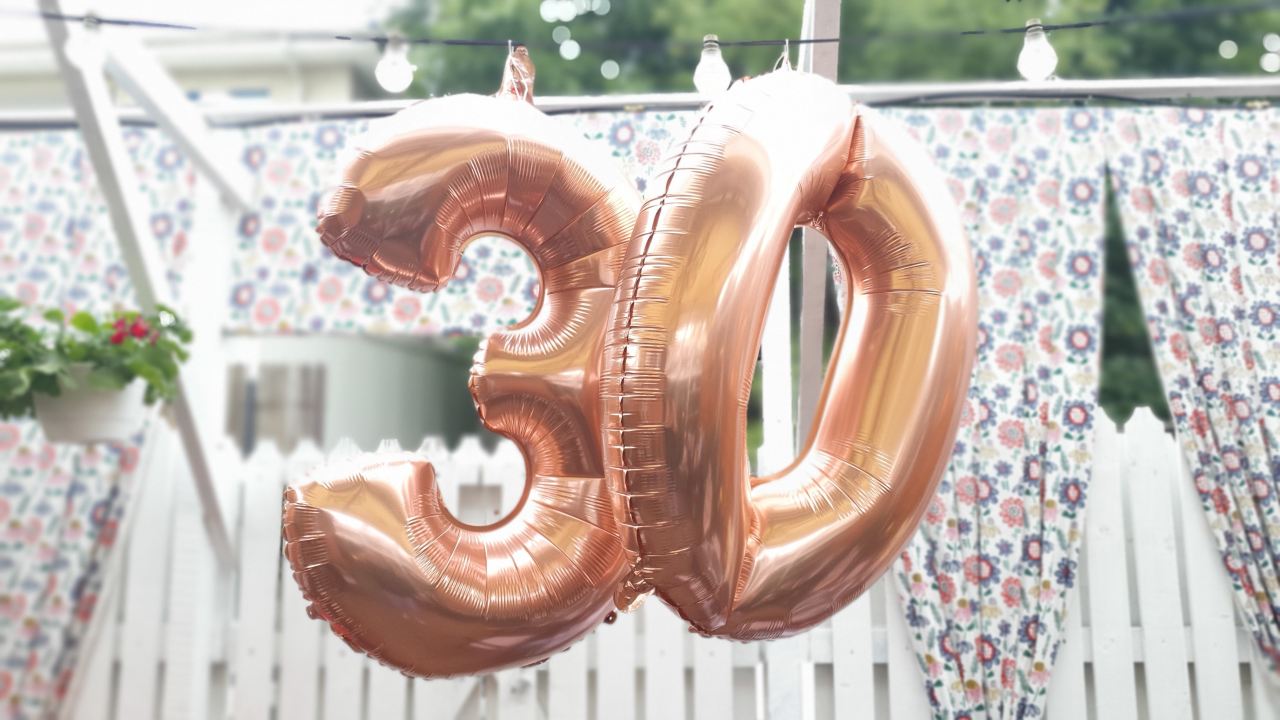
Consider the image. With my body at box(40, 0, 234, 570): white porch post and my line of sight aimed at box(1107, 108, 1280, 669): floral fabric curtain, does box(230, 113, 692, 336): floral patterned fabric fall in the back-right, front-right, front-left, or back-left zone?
front-left

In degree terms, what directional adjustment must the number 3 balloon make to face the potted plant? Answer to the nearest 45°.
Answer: approximately 135° to its right

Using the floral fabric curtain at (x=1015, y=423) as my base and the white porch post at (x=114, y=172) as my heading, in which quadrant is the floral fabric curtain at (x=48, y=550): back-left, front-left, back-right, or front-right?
front-right

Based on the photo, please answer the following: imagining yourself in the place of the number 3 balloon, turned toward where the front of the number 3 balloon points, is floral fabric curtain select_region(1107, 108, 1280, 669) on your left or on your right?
on your left

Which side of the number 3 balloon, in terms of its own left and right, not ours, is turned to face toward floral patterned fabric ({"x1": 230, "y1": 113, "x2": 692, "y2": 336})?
back

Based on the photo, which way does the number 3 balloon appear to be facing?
toward the camera

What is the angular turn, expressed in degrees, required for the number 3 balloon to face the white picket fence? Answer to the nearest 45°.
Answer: approximately 180°
